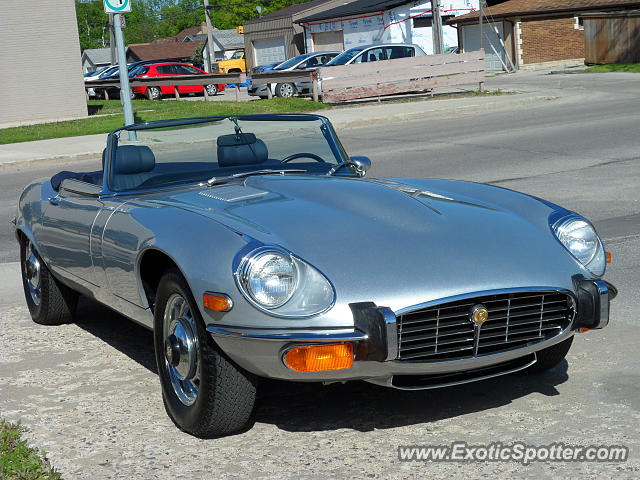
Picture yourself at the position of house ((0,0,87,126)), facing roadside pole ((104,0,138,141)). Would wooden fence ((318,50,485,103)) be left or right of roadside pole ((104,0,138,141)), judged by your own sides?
left

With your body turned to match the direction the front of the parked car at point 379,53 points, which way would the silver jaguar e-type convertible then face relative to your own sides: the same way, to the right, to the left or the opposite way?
to the left

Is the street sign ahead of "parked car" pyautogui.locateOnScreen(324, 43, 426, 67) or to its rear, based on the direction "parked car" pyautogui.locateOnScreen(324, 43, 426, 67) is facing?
ahead
